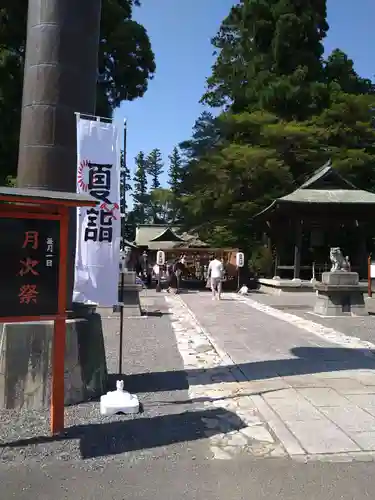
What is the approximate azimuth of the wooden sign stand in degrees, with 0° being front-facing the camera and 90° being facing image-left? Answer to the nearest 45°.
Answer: approximately 0°

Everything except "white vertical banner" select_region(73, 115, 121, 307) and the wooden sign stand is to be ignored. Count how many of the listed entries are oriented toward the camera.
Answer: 2

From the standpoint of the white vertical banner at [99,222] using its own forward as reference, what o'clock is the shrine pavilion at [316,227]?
The shrine pavilion is roughly at 7 o'clock from the white vertical banner.

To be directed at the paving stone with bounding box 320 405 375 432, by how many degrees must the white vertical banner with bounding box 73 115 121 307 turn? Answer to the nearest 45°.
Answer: approximately 90° to its left

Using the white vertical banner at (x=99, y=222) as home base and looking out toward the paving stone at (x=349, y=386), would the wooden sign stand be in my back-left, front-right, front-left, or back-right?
back-right

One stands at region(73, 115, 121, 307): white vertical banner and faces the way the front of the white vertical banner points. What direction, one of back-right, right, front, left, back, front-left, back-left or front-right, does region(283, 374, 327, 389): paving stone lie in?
left

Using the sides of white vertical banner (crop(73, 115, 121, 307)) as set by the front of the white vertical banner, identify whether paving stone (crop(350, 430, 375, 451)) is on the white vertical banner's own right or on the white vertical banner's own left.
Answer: on the white vertical banner's own left

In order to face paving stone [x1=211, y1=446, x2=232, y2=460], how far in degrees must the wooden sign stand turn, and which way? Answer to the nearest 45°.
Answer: approximately 45° to its left

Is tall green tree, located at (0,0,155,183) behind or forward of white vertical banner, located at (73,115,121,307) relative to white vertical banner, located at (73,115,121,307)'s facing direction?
behind

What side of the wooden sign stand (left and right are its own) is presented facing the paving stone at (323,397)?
left
